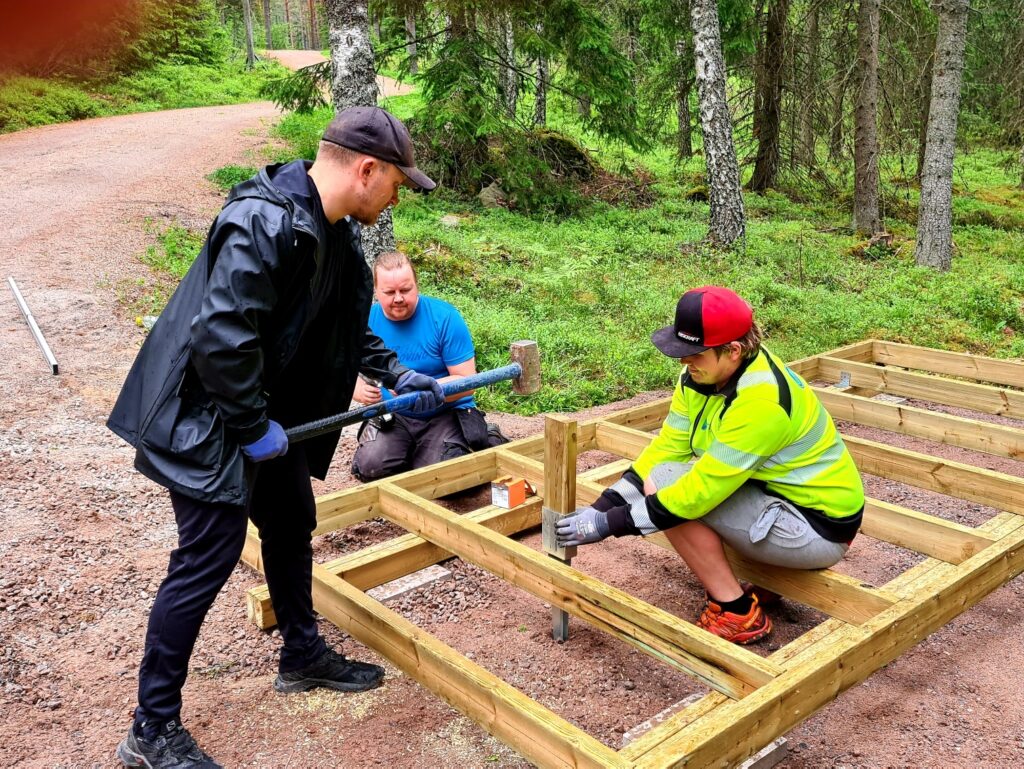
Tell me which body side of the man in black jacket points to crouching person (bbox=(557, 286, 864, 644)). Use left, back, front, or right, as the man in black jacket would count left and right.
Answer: front

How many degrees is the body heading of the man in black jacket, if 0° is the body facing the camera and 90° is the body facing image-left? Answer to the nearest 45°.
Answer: approximately 270°

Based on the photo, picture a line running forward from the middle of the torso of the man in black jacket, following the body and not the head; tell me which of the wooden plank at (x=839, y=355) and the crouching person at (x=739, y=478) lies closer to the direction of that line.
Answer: the crouching person

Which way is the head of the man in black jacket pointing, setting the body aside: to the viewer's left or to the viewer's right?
to the viewer's right

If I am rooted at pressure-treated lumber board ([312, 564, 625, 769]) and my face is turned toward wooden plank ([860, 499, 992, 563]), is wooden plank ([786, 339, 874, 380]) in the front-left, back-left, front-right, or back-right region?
front-left

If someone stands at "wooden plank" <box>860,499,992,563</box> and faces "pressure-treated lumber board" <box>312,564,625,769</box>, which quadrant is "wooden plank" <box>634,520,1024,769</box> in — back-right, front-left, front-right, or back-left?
front-left

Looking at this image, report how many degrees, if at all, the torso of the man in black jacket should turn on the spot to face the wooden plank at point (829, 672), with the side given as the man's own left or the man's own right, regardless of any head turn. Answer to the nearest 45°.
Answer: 0° — they already face it

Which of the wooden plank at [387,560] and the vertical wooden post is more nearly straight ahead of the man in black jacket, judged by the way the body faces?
the vertical wooden post
